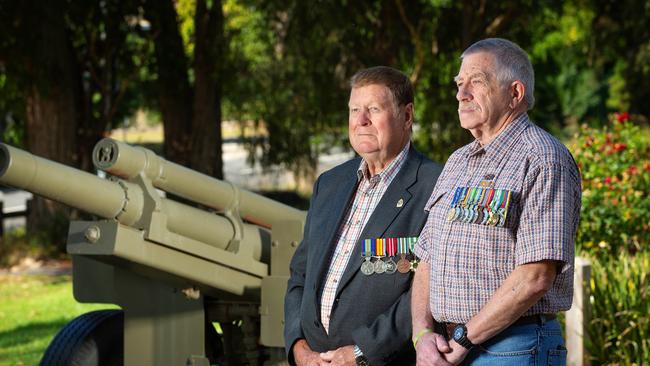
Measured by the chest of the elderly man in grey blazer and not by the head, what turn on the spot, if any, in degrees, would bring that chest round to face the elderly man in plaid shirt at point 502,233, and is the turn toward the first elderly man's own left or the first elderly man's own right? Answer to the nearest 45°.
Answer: approximately 90° to the first elderly man's own left

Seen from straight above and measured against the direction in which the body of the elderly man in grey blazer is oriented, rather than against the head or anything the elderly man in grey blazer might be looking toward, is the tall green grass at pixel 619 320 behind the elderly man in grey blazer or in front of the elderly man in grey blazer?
behind

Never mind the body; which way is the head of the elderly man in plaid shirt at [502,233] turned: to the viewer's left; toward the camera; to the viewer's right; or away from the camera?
to the viewer's left

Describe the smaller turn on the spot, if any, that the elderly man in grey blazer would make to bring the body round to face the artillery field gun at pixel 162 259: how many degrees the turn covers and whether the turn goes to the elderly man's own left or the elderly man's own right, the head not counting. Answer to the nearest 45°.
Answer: approximately 90° to the elderly man's own right

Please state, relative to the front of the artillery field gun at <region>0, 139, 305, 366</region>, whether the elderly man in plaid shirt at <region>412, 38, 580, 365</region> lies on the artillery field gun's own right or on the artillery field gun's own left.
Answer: on the artillery field gun's own left

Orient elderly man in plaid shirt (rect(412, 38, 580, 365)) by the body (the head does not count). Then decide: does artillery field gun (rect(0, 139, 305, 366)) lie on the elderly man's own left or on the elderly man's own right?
on the elderly man's own right

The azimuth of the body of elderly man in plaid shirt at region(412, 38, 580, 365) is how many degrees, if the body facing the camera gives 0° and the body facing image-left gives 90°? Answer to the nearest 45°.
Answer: approximately 45°
